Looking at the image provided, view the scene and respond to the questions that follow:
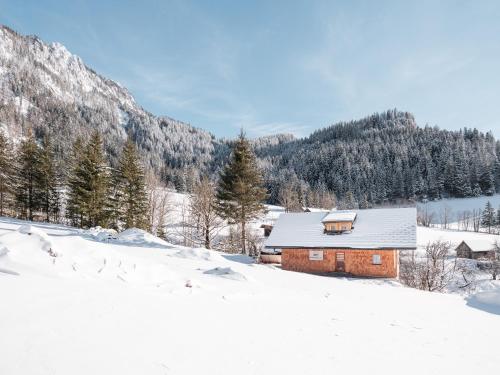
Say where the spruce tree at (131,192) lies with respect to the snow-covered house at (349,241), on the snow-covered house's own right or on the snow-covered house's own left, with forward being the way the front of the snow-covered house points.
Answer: on the snow-covered house's own right

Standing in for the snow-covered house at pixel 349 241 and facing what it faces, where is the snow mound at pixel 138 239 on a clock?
The snow mound is roughly at 2 o'clock from the snow-covered house.

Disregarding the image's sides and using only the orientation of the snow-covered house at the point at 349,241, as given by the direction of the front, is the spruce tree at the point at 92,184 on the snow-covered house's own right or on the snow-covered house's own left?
on the snow-covered house's own right

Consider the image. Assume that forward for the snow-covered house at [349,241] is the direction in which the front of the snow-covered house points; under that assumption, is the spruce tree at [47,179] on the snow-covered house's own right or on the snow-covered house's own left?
on the snow-covered house's own right

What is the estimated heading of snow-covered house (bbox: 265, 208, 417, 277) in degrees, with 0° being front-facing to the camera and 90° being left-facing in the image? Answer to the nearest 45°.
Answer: approximately 0°
